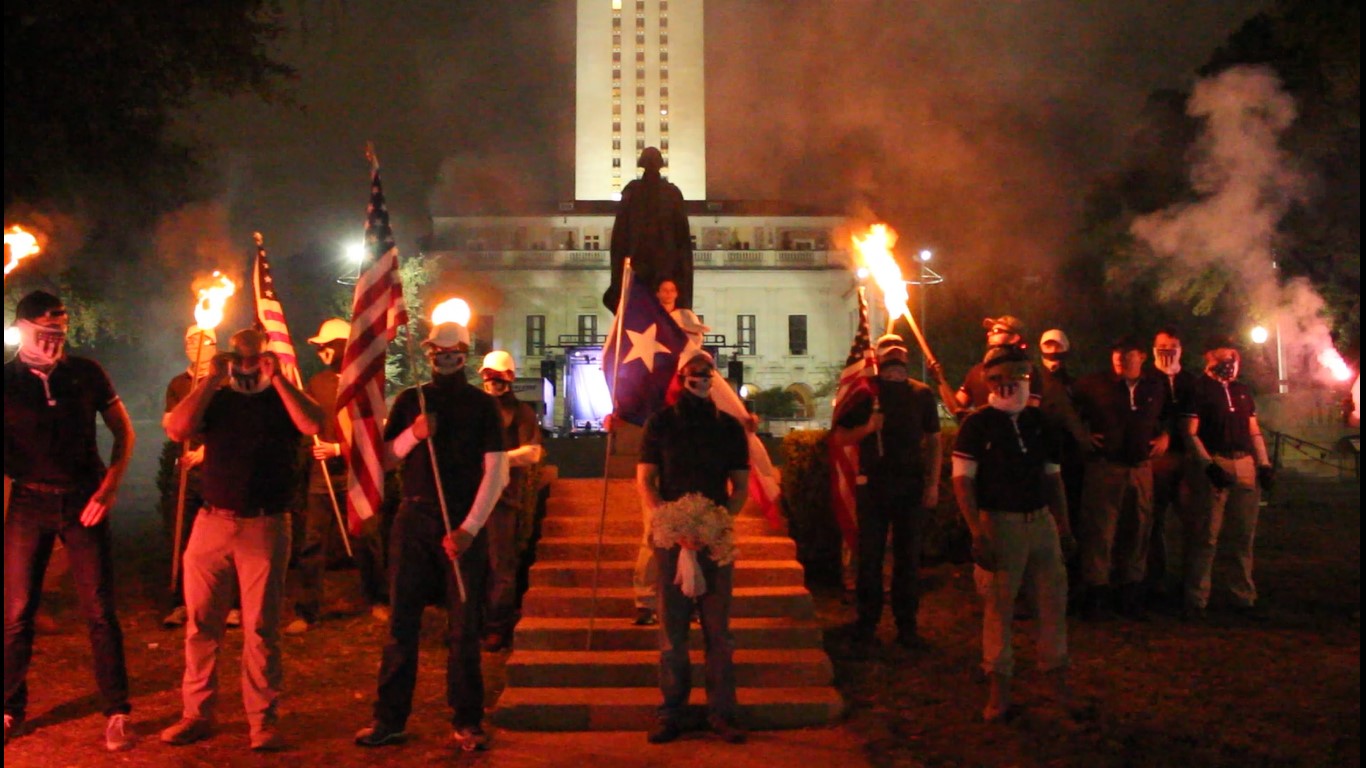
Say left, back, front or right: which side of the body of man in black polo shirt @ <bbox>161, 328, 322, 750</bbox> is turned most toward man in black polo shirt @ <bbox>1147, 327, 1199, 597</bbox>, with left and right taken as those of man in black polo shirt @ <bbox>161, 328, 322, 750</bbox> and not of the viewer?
left

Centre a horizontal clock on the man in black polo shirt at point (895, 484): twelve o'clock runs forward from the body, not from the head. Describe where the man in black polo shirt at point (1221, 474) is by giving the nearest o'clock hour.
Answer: the man in black polo shirt at point (1221, 474) is roughly at 8 o'clock from the man in black polo shirt at point (895, 484).

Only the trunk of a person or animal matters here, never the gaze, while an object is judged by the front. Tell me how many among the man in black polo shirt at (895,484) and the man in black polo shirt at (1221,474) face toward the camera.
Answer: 2

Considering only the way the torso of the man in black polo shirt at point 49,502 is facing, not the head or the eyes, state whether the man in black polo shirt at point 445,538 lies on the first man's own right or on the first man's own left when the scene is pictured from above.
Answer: on the first man's own left

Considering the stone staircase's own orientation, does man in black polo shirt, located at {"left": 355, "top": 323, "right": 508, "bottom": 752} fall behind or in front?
in front

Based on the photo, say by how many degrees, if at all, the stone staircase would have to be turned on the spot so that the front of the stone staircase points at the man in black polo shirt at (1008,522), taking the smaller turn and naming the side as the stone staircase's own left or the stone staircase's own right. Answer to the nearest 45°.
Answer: approximately 45° to the stone staircase's own left

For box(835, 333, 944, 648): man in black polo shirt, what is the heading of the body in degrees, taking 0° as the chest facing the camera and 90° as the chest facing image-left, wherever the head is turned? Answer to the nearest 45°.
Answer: approximately 0°

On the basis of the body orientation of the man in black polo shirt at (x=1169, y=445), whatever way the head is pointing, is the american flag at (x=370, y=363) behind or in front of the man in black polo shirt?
in front

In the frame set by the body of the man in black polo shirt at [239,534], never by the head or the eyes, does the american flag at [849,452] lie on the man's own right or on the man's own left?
on the man's own left

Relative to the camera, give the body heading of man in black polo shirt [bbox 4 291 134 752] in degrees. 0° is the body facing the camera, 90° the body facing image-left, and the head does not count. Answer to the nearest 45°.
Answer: approximately 0°

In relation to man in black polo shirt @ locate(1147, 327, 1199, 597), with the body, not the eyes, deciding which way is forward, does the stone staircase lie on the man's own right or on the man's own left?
on the man's own right

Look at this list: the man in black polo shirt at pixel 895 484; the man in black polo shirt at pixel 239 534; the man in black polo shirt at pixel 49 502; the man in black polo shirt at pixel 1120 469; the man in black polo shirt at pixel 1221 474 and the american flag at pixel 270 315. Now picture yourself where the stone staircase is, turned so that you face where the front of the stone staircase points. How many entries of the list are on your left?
3
